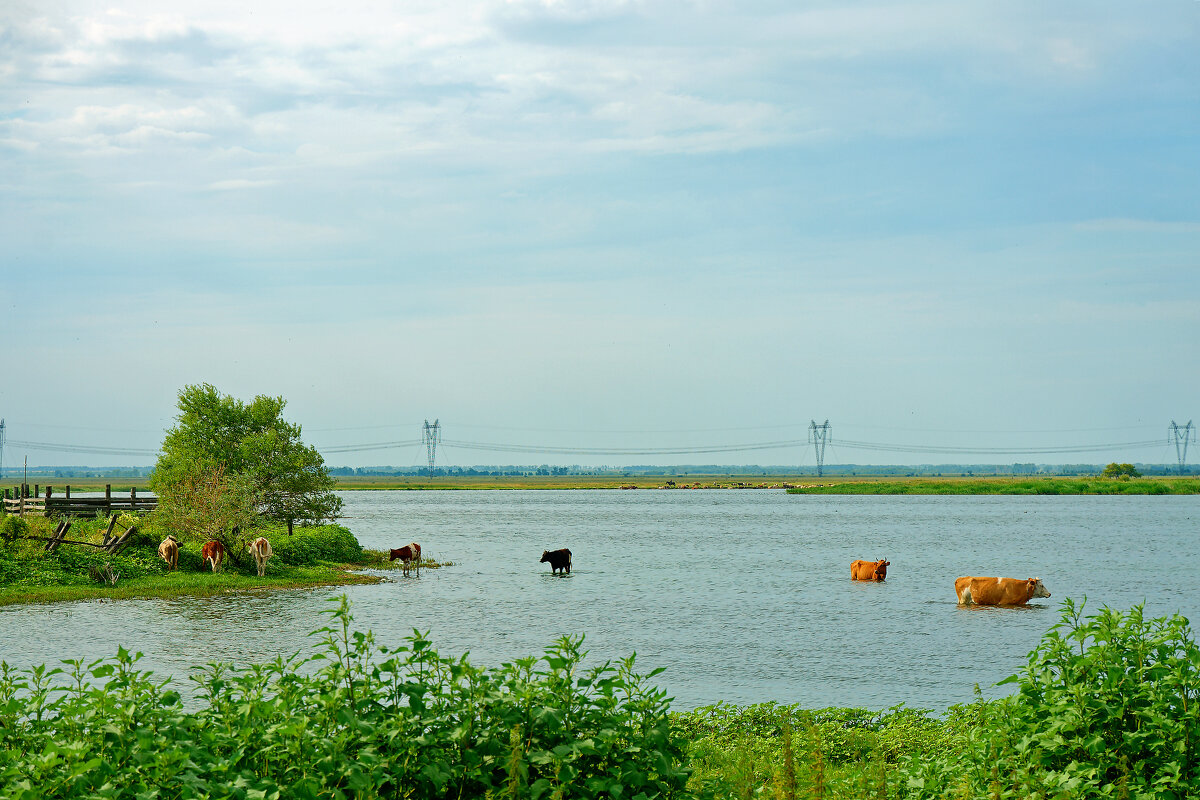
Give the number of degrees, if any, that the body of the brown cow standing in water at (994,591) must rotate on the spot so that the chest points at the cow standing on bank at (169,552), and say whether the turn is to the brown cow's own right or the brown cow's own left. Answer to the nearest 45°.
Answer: approximately 180°

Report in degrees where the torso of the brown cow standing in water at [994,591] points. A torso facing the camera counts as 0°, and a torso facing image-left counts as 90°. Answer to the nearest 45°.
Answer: approximately 270°

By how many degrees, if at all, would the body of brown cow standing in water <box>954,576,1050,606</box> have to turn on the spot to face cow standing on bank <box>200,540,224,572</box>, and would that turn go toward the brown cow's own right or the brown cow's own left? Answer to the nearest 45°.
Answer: approximately 180°

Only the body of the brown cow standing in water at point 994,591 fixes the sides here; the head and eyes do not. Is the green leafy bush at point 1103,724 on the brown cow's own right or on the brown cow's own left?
on the brown cow's own right

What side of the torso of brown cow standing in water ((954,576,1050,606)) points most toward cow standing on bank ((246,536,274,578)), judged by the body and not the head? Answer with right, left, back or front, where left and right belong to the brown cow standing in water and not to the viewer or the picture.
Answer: back
